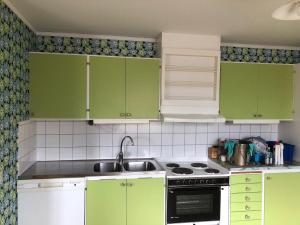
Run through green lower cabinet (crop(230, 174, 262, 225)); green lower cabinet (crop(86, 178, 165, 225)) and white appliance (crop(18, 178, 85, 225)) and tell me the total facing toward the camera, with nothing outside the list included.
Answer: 3

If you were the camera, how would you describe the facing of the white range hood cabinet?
facing the viewer

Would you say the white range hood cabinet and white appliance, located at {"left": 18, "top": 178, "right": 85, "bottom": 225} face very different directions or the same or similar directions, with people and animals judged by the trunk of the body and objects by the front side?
same or similar directions

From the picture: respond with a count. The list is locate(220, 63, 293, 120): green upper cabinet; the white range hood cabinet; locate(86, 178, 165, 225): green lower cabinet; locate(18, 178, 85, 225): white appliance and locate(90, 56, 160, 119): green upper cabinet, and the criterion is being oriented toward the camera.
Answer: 5

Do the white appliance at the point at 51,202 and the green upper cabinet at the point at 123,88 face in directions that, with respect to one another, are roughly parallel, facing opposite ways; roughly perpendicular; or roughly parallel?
roughly parallel

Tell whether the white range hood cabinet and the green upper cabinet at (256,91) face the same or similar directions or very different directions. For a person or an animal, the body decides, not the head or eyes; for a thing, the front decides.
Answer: same or similar directions

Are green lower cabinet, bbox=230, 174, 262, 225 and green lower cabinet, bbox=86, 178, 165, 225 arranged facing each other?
no

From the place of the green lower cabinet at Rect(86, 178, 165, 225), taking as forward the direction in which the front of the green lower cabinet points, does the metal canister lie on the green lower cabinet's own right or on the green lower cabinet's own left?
on the green lower cabinet's own left

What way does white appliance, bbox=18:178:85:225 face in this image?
toward the camera

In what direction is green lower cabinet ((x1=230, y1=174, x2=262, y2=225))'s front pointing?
toward the camera

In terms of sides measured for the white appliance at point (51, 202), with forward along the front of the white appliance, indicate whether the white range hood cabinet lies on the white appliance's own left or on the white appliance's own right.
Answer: on the white appliance's own left

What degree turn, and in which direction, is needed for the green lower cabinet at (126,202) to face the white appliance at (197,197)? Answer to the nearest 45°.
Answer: approximately 90° to its left

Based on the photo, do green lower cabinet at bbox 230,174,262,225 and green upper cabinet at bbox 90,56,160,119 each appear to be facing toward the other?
no

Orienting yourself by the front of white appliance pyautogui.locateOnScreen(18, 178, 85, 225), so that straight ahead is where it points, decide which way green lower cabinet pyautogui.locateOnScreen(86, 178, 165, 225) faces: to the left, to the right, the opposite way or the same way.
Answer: the same way

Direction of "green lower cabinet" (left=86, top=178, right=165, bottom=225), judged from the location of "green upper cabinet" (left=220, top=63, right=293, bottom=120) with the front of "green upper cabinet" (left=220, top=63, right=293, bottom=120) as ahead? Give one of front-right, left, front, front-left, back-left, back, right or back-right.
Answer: front-right

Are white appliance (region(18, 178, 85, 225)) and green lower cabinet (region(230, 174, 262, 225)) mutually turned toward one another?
no

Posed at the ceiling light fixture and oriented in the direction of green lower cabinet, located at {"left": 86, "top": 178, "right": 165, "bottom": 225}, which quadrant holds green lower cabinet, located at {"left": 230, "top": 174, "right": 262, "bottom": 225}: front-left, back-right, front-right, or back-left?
front-right

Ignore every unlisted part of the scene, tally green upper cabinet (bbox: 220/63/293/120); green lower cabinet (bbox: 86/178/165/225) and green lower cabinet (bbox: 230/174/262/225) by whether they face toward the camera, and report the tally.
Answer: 3

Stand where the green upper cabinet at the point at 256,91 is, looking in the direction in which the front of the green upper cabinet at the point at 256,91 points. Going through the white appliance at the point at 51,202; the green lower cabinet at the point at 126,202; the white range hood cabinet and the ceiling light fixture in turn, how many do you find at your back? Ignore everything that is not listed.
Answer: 0

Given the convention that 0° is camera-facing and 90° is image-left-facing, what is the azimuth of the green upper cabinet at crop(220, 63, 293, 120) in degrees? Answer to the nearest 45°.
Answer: approximately 0°
